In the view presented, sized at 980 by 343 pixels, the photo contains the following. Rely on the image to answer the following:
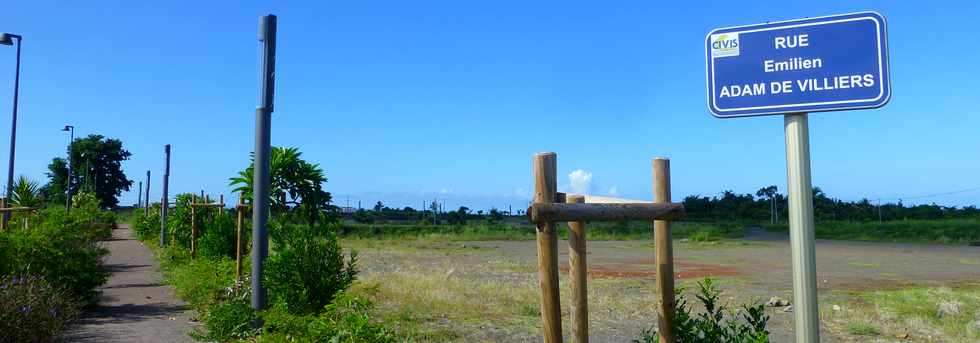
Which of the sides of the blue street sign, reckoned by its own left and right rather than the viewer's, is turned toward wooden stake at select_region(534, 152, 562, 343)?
right

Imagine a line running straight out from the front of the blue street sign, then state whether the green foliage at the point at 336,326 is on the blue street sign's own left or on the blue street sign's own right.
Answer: on the blue street sign's own right

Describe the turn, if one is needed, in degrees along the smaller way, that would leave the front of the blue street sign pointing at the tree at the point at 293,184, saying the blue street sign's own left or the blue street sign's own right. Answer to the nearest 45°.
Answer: approximately 135° to the blue street sign's own right

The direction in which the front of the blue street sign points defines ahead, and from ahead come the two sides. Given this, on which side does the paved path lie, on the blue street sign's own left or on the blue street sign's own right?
on the blue street sign's own right

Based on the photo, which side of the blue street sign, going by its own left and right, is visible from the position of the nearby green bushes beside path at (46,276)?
right

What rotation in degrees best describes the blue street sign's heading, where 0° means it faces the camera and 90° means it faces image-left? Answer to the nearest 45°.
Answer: approximately 0°
